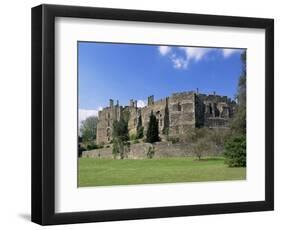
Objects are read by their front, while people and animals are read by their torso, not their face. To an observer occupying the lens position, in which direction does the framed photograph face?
facing the viewer and to the right of the viewer
